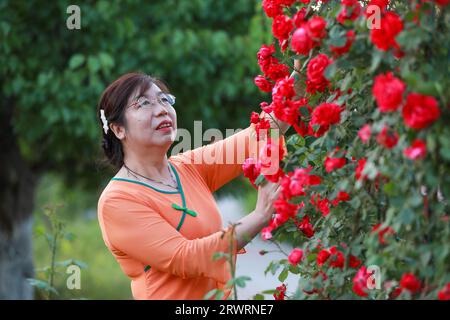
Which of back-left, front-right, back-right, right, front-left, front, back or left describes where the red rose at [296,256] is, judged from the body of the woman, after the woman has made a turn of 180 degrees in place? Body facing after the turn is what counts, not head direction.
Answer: back

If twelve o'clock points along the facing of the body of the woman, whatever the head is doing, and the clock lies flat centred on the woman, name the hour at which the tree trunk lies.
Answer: The tree trunk is roughly at 7 o'clock from the woman.

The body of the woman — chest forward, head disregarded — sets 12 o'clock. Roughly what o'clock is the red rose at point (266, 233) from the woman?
The red rose is roughly at 12 o'clock from the woman.

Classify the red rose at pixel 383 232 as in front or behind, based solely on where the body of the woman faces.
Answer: in front

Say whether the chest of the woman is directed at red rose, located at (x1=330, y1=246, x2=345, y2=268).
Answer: yes

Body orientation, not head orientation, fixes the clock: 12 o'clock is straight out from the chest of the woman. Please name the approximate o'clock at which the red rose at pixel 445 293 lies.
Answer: The red rose is roughly at 12 o'clock from the woman.

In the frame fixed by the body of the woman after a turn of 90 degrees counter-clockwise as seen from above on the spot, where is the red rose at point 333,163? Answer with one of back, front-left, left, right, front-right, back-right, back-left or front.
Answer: right

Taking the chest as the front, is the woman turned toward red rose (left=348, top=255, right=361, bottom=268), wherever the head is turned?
yes

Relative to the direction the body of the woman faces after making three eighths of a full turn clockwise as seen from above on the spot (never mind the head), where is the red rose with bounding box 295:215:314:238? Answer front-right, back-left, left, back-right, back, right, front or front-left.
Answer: back

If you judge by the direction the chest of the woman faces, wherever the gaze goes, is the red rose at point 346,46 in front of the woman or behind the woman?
in front

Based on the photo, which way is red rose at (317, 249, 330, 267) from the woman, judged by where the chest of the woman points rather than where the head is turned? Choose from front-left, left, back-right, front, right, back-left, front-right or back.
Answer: front

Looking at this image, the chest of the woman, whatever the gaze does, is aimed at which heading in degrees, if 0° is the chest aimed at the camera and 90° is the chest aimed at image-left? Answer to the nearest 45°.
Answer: approximately 315°

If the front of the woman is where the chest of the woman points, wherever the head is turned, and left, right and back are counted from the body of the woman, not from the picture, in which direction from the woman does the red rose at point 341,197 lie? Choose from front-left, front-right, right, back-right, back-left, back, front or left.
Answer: front

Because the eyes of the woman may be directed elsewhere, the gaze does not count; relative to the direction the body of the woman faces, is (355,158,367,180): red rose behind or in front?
in front

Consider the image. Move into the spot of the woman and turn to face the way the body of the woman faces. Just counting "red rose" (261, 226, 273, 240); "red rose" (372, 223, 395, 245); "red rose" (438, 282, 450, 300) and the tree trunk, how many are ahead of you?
3
